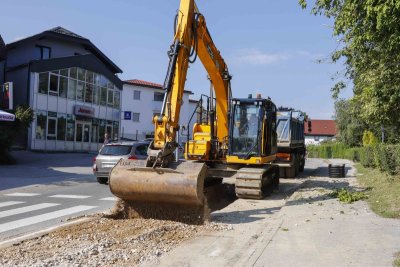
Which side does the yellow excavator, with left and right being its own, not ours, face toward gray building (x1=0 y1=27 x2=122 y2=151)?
right

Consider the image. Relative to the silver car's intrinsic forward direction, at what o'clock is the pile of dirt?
The pile of dirt is roughly at 4 o'clock from the silver car.

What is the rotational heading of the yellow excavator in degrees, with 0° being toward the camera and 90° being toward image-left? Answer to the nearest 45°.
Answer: approximately 45°

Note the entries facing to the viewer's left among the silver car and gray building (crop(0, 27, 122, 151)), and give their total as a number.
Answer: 0

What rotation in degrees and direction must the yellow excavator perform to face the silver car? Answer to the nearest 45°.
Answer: approximately 90° to its right

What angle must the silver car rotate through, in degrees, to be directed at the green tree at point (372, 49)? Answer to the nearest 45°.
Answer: approximately 90° to its right

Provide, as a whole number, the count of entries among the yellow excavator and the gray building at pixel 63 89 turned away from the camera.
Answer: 0

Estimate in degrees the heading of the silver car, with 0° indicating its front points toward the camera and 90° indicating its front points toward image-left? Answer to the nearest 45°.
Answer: approximately 225°

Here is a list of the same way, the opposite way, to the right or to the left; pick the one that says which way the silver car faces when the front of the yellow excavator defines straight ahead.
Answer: the opposite way

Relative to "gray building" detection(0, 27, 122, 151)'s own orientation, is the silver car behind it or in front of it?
in front

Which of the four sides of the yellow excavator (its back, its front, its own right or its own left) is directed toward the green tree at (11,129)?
right

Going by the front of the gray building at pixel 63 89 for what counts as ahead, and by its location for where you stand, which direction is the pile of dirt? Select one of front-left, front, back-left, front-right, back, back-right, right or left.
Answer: front-right

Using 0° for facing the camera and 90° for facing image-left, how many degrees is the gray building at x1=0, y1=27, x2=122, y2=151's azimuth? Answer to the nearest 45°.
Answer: approximately 315°

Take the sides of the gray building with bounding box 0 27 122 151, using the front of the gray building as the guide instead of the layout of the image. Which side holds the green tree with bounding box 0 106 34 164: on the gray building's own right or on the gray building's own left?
on the gray building's own right

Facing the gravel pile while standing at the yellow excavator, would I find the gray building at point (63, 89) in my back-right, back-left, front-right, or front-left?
back-right

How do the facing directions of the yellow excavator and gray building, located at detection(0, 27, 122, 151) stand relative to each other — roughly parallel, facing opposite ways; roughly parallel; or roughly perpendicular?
roughly perpendicular
